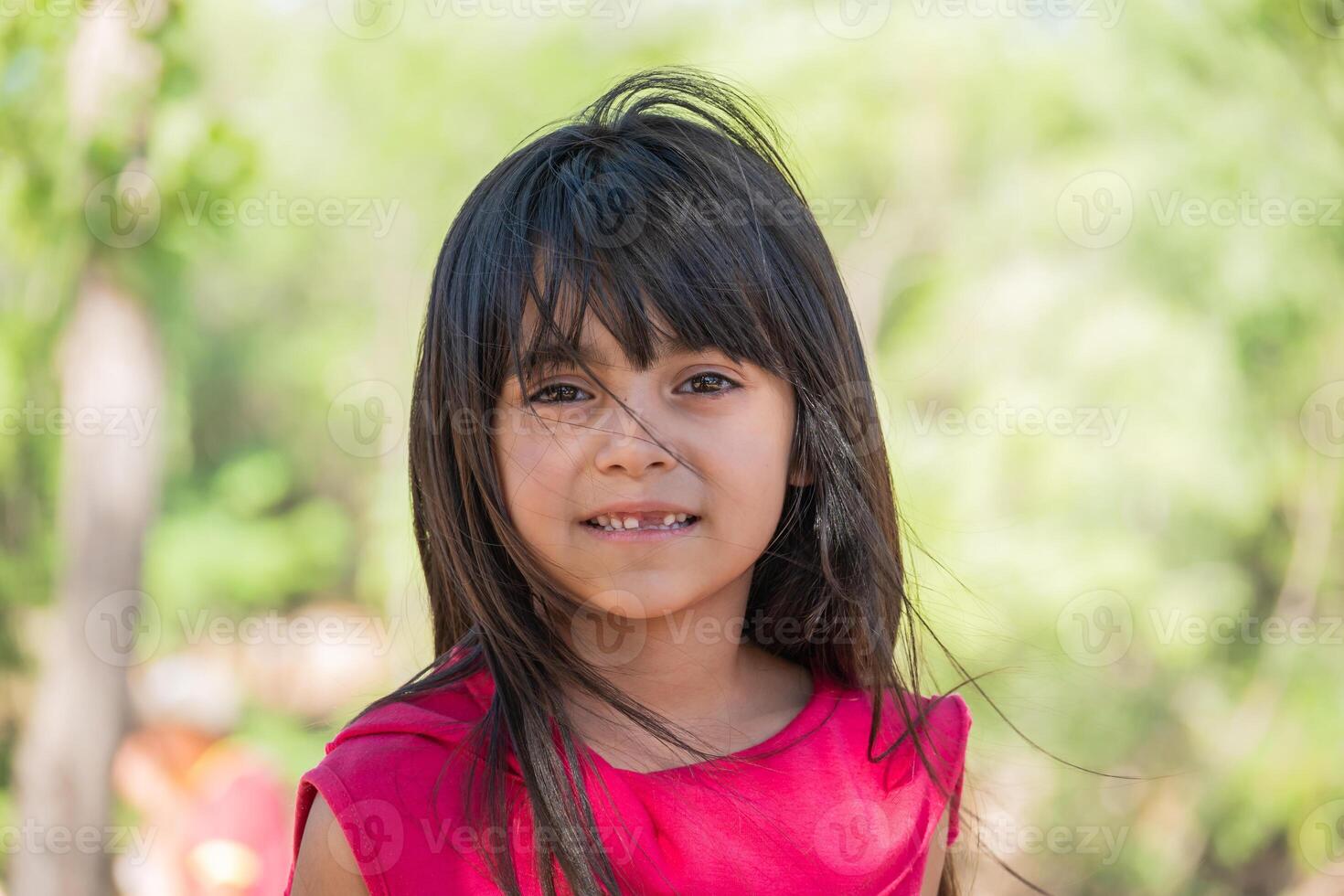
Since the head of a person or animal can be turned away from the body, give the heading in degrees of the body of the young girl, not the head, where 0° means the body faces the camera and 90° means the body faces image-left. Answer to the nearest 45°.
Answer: approximately 0°

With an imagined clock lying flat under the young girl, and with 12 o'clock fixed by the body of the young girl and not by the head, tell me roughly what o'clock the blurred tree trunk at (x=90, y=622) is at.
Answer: The blurred tree trunk is roughly at 5 o'clock from the young girl.
